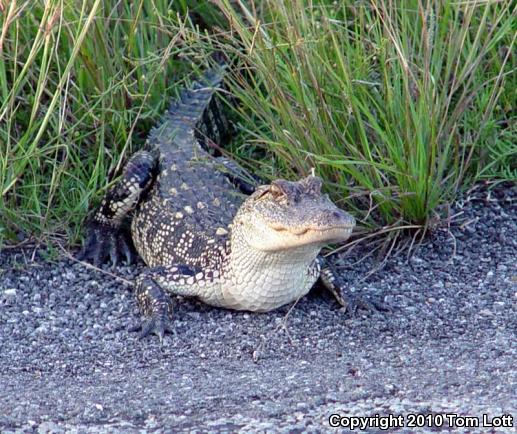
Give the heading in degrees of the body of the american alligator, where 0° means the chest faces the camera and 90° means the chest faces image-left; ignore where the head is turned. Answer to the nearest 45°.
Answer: approximately 315°
